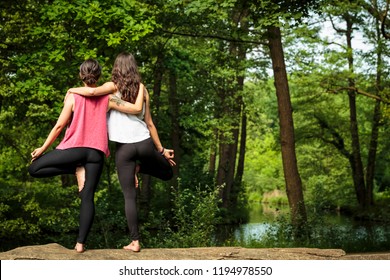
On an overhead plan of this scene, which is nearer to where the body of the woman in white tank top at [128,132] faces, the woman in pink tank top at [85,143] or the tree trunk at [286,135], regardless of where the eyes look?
the tree trunk

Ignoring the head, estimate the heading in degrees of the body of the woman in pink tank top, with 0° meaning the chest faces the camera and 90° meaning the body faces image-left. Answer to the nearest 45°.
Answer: approximately 180°

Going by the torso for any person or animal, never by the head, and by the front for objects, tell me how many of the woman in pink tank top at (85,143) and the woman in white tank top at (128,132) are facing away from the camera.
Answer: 2

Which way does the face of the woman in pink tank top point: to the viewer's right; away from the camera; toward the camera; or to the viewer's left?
away from the camera

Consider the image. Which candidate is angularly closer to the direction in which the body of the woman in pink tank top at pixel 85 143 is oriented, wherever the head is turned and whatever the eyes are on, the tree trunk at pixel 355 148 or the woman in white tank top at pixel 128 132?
the tree trunk

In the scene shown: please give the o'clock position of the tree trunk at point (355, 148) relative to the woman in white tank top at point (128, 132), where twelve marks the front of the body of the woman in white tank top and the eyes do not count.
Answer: The tree trunk is roughly at 1 o'clock from the woman in white tank top.

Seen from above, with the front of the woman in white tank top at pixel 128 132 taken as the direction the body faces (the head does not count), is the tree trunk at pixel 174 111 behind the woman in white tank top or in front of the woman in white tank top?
in front

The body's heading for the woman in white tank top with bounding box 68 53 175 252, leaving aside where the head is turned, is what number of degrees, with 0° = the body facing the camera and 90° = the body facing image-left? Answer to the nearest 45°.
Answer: approximately 180°

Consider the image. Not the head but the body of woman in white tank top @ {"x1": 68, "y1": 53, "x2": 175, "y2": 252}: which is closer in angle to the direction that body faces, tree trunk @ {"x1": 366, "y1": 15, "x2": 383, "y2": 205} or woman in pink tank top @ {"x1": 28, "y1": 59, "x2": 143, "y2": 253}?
the tree trunk

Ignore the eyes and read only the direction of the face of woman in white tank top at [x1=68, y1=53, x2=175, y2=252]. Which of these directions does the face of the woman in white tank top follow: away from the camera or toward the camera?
away from the camera
